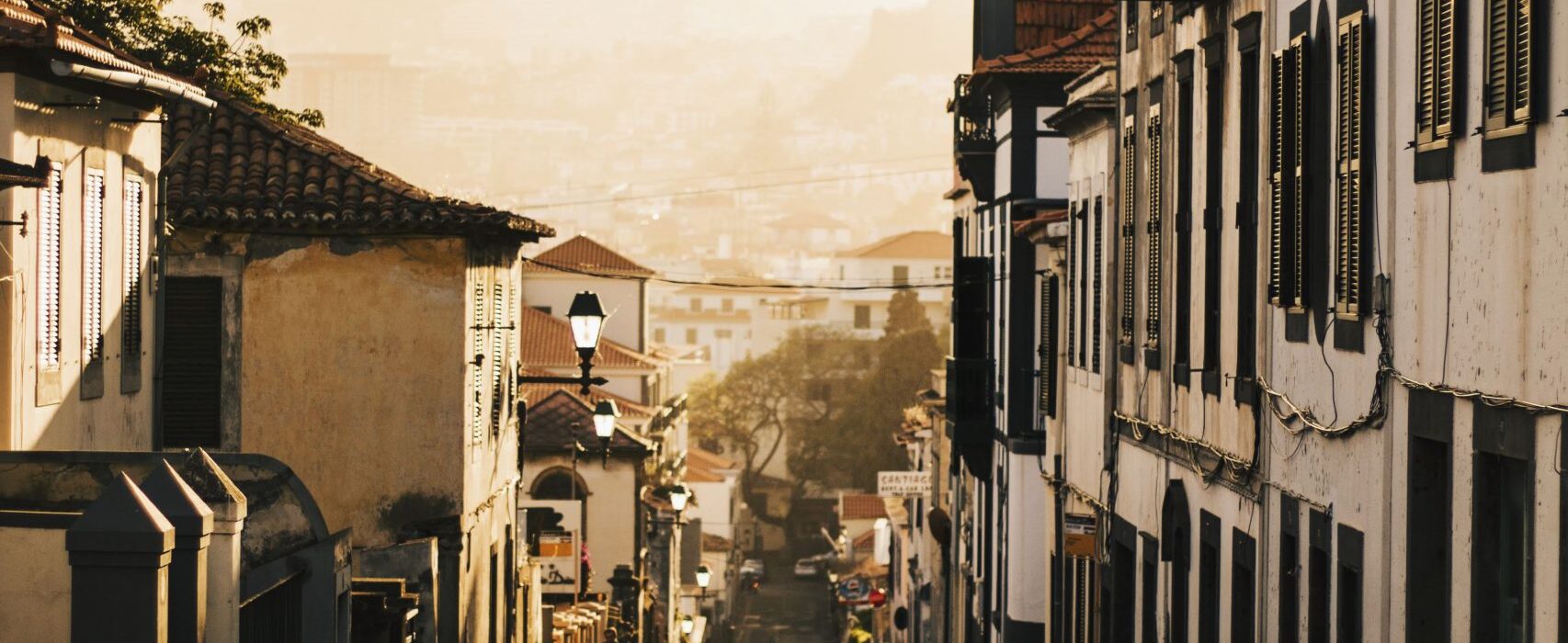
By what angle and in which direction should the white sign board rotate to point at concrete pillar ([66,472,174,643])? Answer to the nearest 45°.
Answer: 0° — it already faces it

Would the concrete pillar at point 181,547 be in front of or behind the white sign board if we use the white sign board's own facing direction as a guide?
in front

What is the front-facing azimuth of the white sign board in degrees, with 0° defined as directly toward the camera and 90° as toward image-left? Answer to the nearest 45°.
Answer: approximately 0°

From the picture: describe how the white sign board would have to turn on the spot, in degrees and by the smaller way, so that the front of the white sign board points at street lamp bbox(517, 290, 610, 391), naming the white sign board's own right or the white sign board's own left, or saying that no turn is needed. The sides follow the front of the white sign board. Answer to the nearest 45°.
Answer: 0° — it already faces it

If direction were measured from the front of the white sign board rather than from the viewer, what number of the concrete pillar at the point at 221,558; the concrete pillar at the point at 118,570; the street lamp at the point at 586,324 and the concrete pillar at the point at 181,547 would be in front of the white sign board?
4

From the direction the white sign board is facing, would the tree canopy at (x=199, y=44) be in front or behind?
in front

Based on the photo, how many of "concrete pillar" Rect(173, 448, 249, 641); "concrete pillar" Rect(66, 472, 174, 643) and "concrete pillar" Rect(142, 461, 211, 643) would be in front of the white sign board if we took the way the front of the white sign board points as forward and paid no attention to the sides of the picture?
3

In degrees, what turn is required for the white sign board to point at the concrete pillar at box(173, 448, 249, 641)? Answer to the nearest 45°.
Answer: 0° — it already faces it
